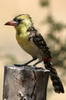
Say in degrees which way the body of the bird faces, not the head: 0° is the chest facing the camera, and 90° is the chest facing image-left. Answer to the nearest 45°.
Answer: approximately 90°
